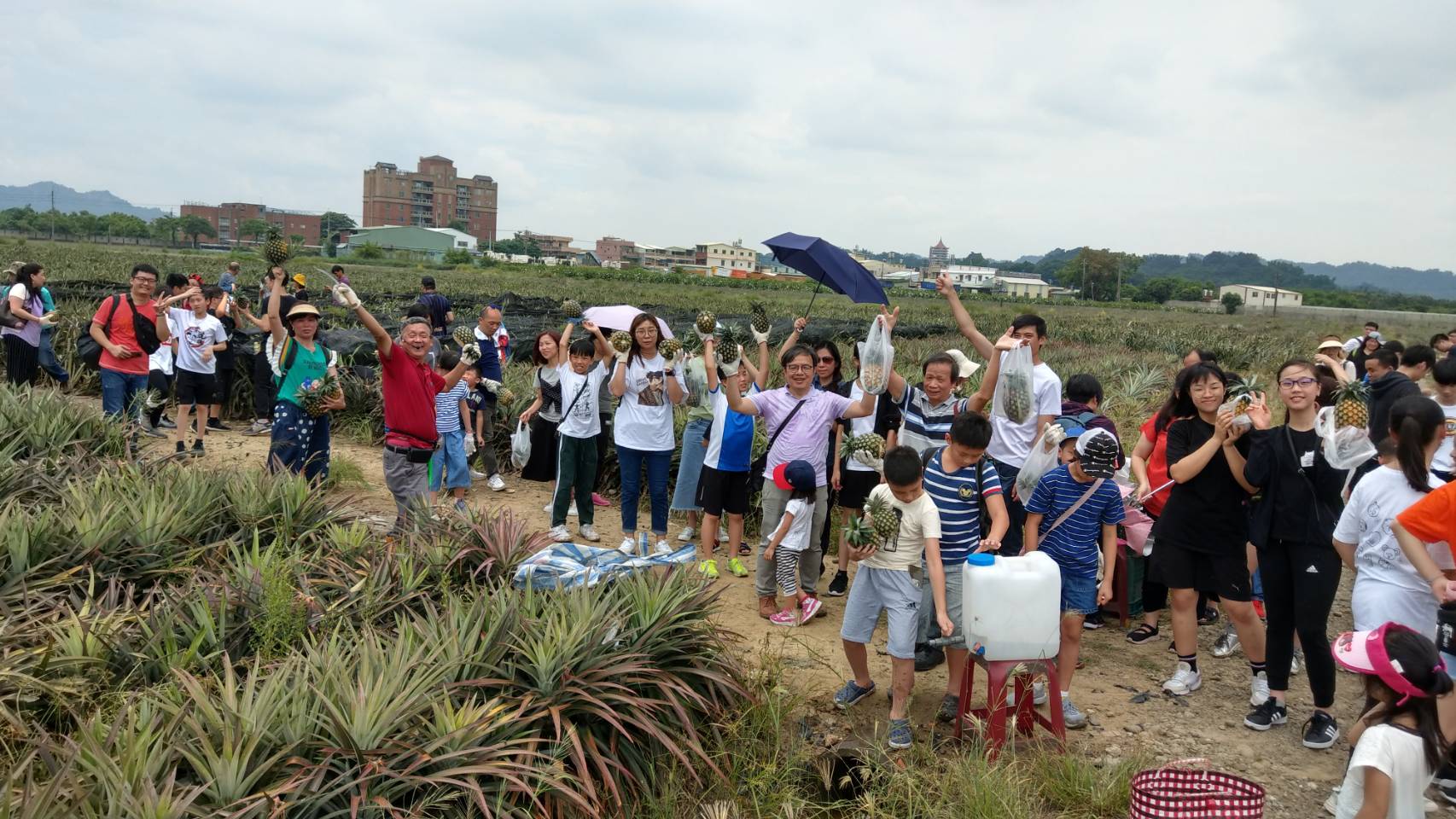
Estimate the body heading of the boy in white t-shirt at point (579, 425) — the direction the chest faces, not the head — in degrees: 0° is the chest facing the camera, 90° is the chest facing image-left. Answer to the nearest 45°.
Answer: approximately 0°

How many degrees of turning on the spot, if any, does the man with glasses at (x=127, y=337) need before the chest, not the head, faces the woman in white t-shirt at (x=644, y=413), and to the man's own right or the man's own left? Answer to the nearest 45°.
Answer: approximately 45° to the man's own left

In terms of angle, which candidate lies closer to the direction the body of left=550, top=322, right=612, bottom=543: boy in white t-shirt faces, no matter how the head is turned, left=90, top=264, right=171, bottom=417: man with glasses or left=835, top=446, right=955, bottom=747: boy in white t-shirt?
the boy in white t-shirt

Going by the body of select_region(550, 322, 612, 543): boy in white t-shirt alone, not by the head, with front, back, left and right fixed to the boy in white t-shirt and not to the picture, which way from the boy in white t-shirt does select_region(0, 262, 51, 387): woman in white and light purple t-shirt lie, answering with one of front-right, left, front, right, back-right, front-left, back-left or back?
back-right

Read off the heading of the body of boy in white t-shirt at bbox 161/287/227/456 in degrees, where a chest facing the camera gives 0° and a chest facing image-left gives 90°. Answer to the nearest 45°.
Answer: approximately 0°
